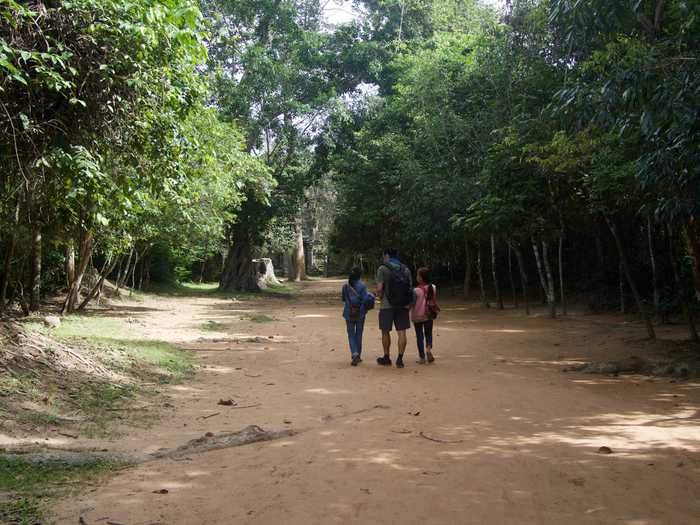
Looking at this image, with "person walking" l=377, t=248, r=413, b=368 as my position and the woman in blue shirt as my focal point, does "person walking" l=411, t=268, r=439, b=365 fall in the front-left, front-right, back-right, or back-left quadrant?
back-right

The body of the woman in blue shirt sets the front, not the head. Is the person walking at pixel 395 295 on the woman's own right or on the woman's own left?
on the woman's own right

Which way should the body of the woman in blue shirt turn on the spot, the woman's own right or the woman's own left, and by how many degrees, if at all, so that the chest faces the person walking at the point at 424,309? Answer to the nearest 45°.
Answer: approximately 90° to the woman's own right

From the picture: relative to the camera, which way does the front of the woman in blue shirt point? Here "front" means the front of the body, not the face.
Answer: away from the camera
